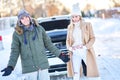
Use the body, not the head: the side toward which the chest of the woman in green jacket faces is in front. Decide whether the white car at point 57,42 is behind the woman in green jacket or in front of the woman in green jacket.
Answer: behind

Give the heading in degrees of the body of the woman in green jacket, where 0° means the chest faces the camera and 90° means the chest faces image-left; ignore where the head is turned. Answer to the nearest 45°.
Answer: approximately 0°

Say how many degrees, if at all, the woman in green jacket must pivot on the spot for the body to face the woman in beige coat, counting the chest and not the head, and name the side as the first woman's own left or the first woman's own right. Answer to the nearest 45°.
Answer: approximately 135° to the first woman's own left
